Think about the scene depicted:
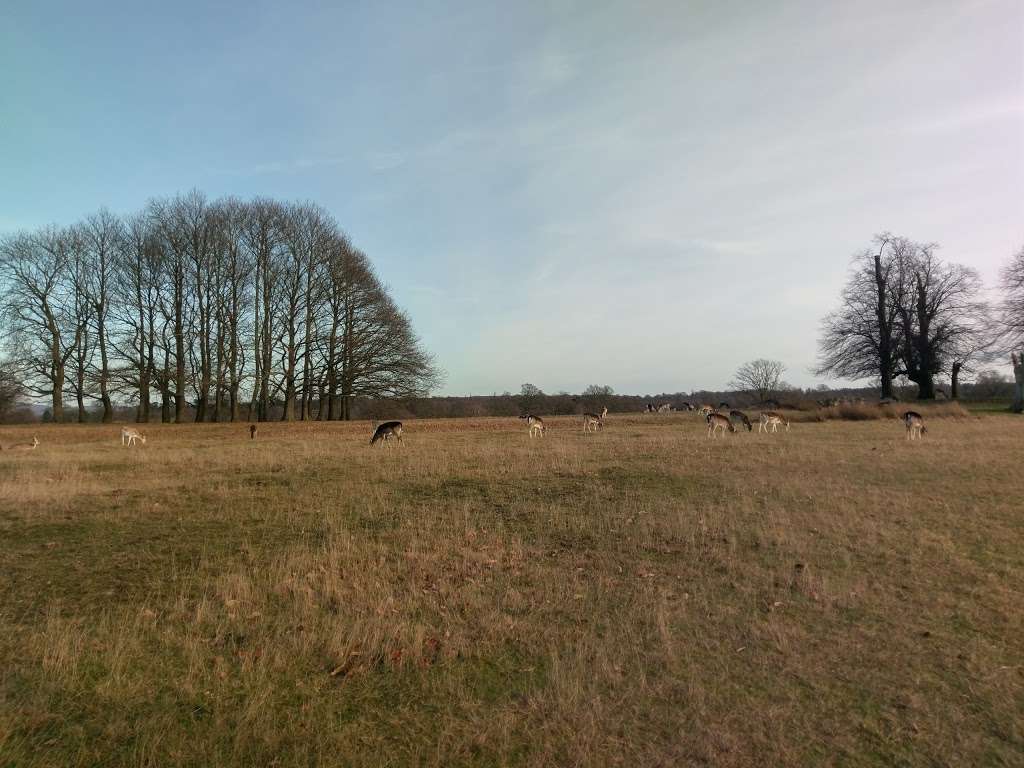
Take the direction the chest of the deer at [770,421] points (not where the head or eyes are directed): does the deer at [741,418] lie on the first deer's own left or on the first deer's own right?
on the first deer's own left

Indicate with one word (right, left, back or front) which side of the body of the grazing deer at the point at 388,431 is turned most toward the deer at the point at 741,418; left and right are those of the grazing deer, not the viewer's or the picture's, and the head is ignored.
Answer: back

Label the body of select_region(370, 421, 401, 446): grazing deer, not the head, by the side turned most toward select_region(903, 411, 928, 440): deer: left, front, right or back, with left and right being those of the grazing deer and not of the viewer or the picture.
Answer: back

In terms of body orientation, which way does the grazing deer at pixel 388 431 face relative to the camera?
to the viewer's left

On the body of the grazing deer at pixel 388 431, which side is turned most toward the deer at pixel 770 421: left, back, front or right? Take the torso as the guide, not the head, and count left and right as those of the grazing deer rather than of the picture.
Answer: back
